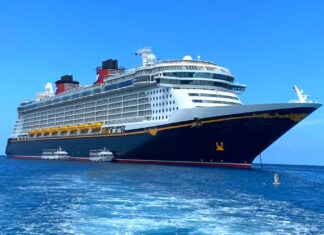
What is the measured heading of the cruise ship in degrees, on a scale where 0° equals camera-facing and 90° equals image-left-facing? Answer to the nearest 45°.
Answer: approximately 315°
